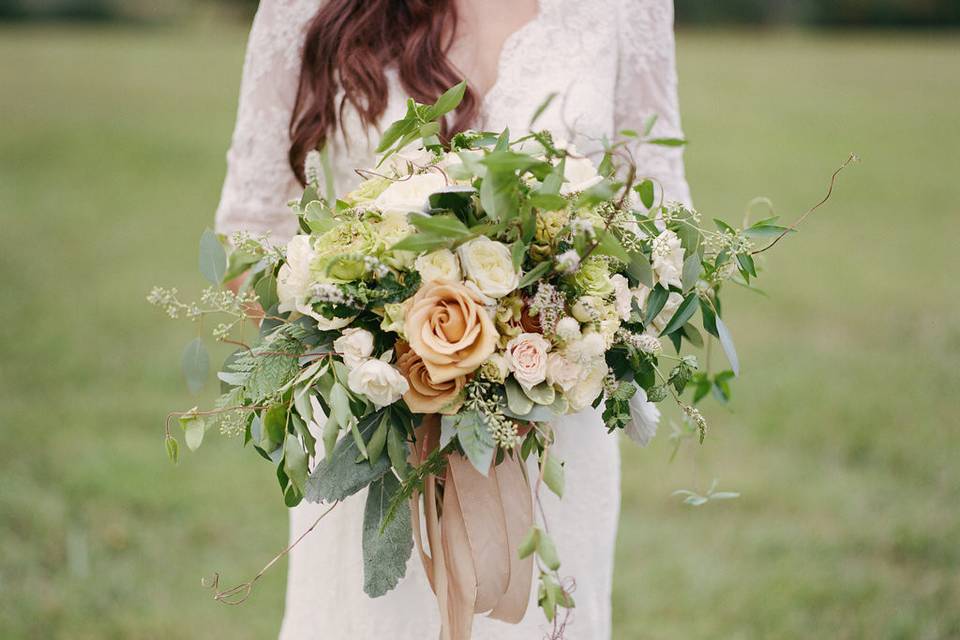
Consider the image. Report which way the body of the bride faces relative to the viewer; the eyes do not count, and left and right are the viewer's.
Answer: facing the viewer
